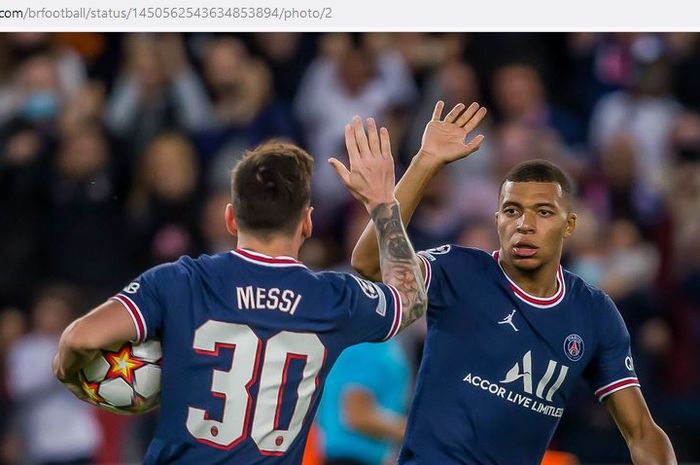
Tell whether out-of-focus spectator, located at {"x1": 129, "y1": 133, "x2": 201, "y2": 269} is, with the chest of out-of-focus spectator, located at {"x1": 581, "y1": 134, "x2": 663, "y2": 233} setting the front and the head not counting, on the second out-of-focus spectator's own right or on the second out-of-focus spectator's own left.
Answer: on the second out-of-focus spectator's own right

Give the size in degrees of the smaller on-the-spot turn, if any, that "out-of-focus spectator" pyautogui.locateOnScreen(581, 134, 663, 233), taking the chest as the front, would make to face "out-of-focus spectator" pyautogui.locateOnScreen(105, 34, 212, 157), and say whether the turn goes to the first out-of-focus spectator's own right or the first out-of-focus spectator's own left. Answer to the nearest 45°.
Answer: approximately 90° to the first out-of-focus spectator's own right

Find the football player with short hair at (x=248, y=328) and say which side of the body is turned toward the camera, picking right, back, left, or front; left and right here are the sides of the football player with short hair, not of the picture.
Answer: back

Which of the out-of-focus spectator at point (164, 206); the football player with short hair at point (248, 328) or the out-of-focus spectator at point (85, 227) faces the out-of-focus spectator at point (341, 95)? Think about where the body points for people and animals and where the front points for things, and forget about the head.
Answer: the football player with short hair
